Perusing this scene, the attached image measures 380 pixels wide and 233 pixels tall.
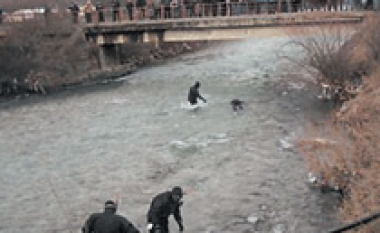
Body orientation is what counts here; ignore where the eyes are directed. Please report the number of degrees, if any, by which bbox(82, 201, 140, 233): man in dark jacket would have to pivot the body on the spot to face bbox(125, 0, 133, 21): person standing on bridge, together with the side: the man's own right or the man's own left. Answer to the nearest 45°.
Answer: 0° — they already face them

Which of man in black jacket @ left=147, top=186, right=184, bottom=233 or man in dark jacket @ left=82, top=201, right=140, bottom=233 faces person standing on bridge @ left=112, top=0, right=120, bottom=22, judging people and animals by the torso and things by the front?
the man in dark jacket

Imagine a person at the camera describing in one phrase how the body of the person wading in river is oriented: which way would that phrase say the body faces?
to the viewer's right

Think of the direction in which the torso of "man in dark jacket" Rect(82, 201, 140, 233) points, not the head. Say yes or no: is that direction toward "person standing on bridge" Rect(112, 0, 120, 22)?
yes

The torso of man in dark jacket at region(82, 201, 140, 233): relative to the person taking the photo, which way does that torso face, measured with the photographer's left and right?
facing away from the viewer

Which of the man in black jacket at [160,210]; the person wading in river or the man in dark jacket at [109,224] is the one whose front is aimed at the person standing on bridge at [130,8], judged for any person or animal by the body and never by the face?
the man in dark jacket

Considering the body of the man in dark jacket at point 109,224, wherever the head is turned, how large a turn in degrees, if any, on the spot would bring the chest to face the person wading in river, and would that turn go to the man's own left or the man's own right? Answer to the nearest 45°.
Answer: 0° — they already face them

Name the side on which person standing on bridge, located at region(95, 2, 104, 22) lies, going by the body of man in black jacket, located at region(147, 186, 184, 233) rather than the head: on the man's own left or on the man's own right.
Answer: on the man's own left
